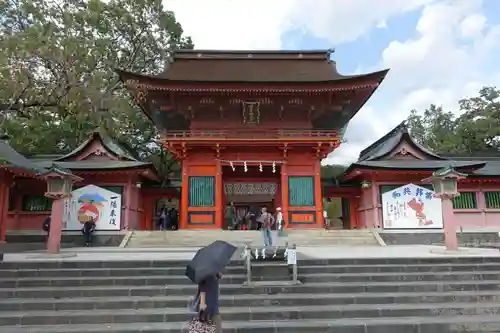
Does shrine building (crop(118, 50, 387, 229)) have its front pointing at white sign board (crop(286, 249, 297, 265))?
yes

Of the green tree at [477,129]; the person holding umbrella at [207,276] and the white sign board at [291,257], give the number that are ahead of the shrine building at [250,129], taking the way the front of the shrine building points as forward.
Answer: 2

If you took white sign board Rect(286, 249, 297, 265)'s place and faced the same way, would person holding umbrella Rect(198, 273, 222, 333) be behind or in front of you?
in front

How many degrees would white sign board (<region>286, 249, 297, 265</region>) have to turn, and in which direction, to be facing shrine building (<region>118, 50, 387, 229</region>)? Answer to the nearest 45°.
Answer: approximately 180°

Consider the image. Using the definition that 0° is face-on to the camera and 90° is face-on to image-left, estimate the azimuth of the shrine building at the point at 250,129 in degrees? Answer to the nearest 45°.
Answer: approximately 0°

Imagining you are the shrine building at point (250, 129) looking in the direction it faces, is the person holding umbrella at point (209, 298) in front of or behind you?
in front

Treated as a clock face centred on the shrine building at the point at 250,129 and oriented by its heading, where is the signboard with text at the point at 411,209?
The signboard with text is roughly at 9 o'clock from the shrine building.

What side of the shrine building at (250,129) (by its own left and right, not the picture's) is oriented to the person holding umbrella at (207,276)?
front

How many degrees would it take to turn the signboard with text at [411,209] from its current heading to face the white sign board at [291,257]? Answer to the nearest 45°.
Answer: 0° — it already faces it

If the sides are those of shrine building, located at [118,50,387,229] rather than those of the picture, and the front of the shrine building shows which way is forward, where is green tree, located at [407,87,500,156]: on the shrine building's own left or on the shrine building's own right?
on the shrine building's own left

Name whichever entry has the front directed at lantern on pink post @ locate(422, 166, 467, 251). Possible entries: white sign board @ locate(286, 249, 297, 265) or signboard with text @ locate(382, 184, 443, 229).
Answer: the signboard with text
